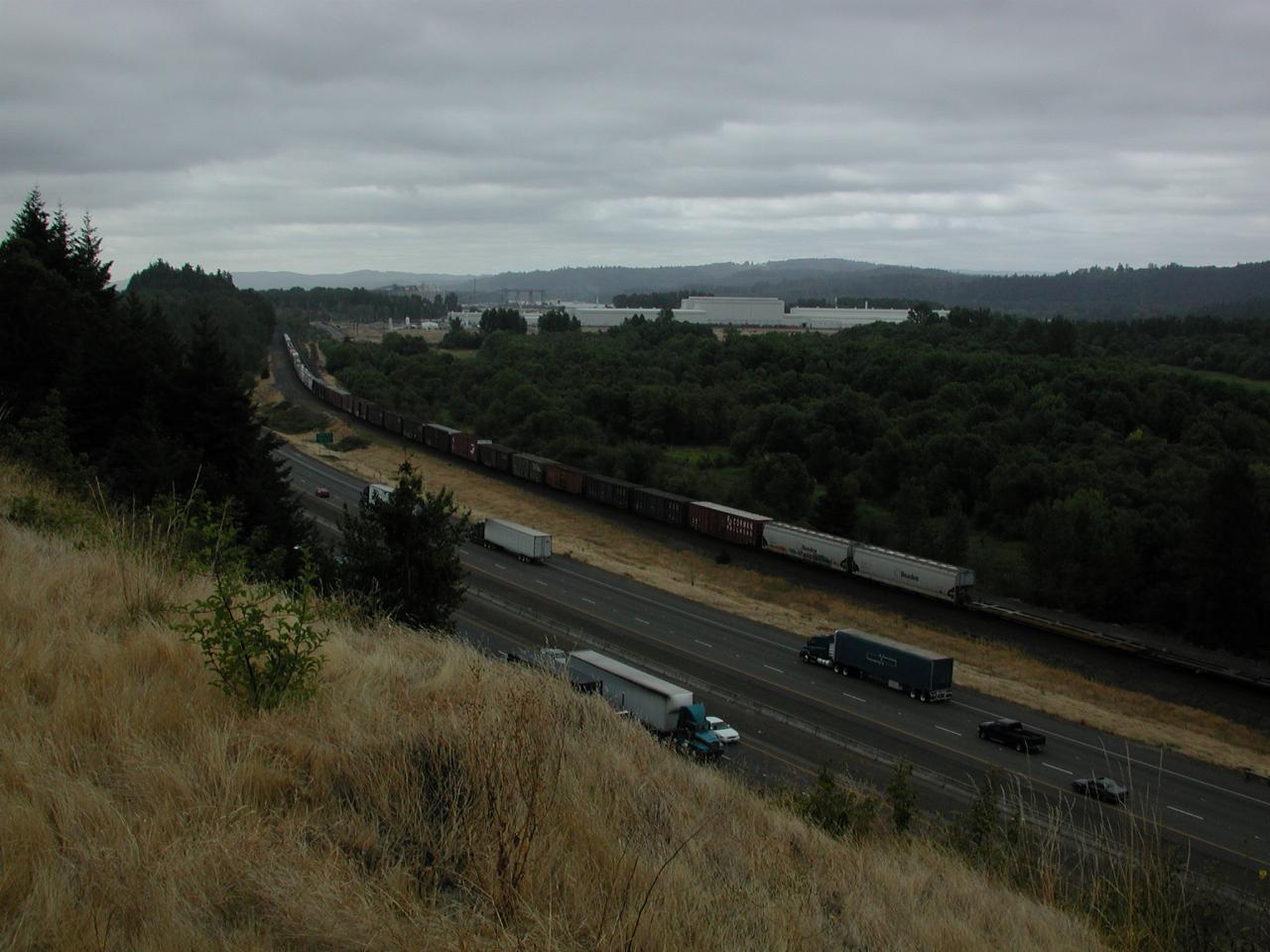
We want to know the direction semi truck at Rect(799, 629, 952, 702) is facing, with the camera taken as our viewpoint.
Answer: facing away from the viewer and to the left of the viewer

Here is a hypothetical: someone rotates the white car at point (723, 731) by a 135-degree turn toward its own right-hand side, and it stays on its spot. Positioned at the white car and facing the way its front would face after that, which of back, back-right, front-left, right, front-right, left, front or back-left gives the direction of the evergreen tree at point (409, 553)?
front

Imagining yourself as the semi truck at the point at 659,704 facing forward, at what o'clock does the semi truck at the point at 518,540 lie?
the semi truck at the point at 518,540 is roughly at 7 o'clock from the semi truck at the point at 659,704.

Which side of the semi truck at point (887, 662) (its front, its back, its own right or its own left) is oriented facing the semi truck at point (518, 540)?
front

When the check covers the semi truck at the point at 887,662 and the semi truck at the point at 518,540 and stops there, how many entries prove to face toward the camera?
0

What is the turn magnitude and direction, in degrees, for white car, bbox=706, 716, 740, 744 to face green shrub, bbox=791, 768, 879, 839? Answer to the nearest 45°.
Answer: approximately 45° to its right

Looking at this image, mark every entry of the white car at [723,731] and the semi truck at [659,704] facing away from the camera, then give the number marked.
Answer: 0

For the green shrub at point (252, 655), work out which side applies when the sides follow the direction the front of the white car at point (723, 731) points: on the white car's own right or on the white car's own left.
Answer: on the white car's own right

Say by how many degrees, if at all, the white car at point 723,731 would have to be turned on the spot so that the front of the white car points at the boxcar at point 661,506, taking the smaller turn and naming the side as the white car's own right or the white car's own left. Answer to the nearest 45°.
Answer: approximately 135° to the white car's own left

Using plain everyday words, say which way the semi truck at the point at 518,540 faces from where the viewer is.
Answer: facing away from the viewer and to the left of the viewer

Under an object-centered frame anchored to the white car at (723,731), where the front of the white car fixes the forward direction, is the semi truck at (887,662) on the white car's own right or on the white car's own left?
on the white car's own left

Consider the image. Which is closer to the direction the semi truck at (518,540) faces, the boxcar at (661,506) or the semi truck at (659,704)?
the boxcar

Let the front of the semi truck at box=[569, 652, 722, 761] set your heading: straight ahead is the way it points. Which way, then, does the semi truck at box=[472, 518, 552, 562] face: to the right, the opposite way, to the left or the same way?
the opposite way

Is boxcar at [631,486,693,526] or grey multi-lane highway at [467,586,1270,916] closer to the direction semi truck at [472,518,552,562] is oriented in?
the boxcar

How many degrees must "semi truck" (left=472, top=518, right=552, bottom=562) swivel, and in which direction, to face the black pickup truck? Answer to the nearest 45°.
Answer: approximately 180°
